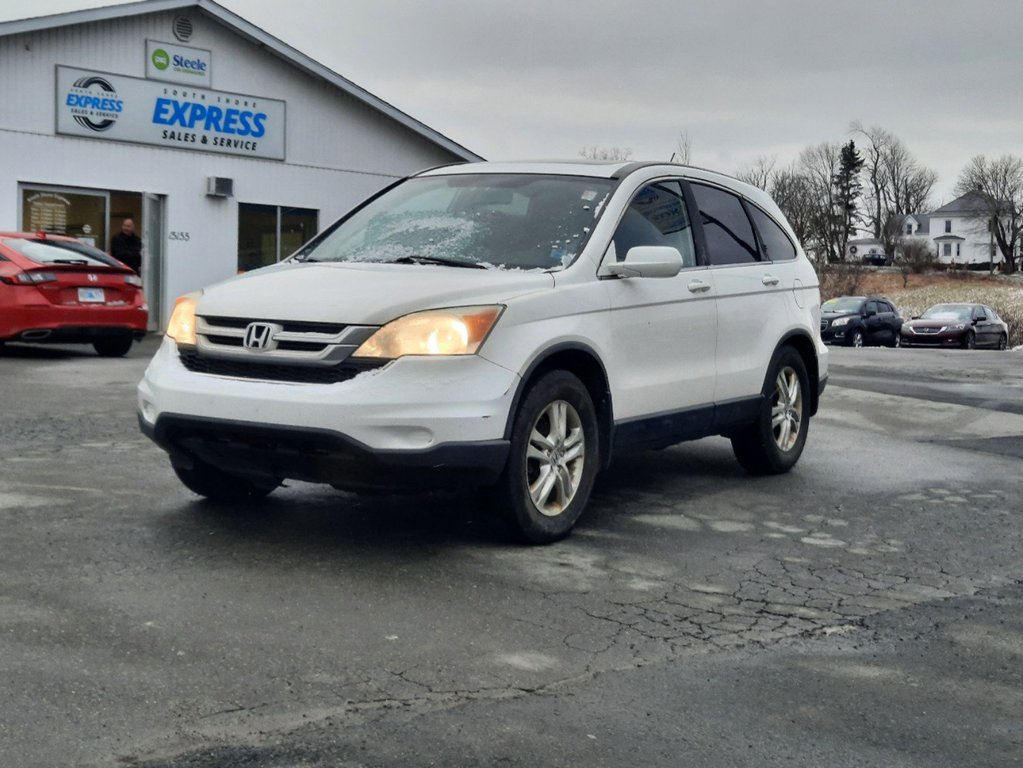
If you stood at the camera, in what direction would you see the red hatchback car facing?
facing away from the viewer and to the left of the viewer

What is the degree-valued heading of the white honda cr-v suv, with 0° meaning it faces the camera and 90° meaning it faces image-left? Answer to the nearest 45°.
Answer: approximately 45°

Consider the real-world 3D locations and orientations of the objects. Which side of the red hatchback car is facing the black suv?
right

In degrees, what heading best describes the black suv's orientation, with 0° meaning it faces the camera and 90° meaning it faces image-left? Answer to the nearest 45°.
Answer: approximately 45°

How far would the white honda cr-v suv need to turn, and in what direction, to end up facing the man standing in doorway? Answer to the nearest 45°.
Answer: approximately 135° to its right

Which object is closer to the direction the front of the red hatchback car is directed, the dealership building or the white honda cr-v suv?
the dealership building

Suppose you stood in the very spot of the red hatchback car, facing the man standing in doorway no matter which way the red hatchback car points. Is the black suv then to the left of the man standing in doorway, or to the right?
right

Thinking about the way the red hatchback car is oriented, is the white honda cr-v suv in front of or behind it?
behind
